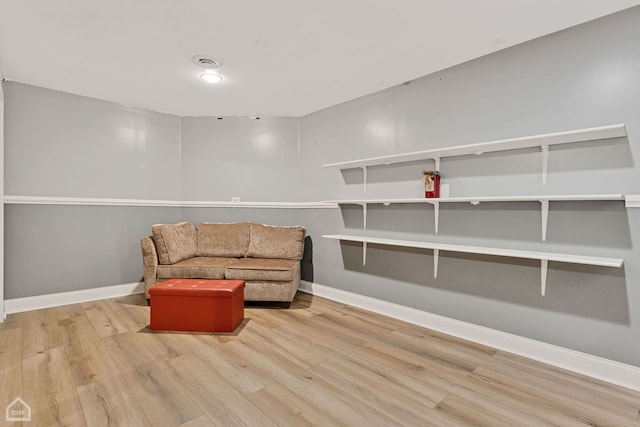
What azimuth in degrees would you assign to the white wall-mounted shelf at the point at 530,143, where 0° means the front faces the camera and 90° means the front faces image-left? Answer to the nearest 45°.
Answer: approximately 45°

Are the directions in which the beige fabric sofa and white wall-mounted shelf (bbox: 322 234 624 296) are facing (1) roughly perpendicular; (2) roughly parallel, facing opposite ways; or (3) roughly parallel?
roughly perpendicular

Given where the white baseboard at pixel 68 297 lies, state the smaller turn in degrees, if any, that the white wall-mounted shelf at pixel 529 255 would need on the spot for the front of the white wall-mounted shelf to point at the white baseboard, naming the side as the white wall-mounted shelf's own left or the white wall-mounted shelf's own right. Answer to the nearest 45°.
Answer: approximately 45° to the white wall-mounted shelf's own right

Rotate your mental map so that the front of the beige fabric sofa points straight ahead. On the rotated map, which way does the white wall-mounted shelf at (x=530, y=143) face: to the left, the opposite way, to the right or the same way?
to the right

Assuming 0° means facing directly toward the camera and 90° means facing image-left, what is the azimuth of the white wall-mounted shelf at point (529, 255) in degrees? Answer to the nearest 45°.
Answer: approximately 45°

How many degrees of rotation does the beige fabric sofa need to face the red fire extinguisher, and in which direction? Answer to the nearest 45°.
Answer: approximately 45° to its left

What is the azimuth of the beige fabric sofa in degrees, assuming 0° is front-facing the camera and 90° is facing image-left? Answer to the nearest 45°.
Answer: approximately 0°
